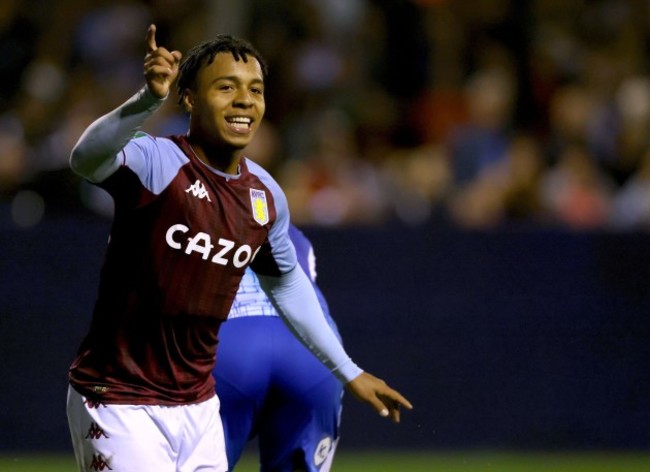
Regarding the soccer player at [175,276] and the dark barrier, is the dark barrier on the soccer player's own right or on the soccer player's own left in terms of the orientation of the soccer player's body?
on the soccer player's own left

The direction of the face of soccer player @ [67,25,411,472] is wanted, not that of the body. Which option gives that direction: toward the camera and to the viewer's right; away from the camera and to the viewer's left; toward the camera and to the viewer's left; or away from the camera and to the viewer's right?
toward the camera and to the viewer's right

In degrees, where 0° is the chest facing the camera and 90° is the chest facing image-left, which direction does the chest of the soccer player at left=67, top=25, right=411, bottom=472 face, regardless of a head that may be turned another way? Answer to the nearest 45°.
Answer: approximately 315°

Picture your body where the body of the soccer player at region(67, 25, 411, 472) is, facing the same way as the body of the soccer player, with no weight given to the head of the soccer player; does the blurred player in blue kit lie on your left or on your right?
on your left
